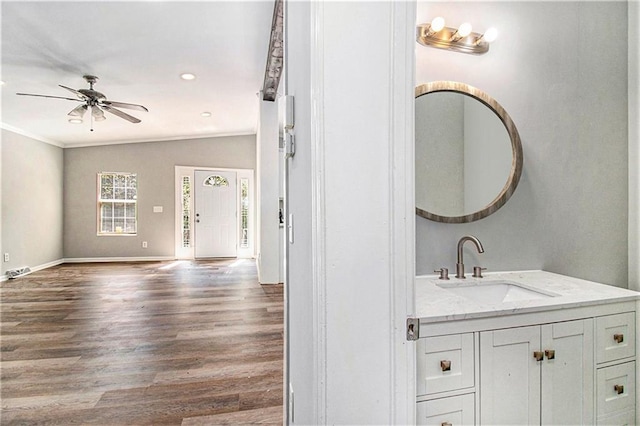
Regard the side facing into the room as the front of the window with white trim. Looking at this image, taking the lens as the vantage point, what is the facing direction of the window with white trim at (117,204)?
facing the viewer

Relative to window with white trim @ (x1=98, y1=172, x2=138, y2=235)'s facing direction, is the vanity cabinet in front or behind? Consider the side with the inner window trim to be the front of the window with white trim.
in front

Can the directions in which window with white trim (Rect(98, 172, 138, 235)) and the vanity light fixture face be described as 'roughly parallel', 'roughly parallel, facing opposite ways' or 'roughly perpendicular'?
roughly parallel

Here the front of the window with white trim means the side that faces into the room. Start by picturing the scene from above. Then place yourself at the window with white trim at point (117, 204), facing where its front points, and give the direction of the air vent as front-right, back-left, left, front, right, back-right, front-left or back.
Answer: front-right

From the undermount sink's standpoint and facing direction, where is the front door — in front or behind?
behind

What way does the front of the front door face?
toward the camera

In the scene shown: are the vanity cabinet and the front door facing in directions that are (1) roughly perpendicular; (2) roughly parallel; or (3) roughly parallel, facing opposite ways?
roughly parallel

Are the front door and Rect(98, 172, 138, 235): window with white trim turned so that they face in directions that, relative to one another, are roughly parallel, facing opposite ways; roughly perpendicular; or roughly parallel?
roughly parallel

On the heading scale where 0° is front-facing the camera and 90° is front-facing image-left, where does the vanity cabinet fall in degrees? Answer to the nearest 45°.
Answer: approximately 315°

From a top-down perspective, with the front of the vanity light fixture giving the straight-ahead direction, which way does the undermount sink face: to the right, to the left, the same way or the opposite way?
the same way
